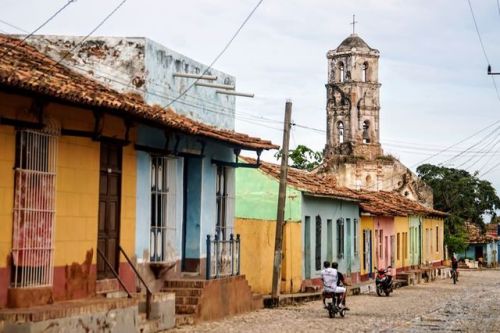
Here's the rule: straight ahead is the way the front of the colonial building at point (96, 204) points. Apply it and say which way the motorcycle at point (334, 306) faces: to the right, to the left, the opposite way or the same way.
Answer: to the left

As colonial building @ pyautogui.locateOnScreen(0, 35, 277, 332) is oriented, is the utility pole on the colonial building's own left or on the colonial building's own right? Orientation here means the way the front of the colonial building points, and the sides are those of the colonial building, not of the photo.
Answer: on the colonial building's own left

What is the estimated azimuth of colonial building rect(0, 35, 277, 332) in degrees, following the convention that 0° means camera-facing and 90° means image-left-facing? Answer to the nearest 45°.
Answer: approximately 315°

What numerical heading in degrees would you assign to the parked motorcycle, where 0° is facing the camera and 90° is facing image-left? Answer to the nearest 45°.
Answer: approximately 0°

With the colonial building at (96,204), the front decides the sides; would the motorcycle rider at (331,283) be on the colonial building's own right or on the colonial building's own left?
on the colonial building's own left

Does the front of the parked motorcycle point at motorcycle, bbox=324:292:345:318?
yes
